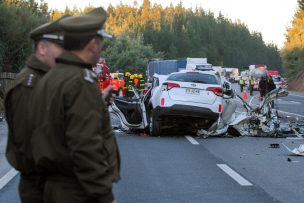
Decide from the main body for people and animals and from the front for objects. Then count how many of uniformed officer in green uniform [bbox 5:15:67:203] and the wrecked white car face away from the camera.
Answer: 1

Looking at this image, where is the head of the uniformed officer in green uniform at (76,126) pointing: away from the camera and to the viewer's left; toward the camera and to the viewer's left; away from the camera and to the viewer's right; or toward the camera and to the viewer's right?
away from the camera and to the viewer's right

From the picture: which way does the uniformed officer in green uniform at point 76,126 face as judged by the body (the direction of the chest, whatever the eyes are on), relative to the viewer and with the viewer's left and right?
facing away from the viewer and to the right of the viewer

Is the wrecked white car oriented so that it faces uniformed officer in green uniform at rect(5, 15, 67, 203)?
no

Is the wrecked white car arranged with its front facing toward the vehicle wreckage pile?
no

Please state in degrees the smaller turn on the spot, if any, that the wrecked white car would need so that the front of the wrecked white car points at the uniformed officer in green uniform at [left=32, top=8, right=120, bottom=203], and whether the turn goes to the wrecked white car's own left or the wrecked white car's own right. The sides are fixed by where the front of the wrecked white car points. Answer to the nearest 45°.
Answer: approximately 180°

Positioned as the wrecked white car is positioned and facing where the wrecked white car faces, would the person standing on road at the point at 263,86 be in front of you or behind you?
in front

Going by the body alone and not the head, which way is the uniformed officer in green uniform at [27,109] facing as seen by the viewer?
to the viewer's right

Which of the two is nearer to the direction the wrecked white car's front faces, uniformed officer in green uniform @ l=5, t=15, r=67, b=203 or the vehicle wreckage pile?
the vehicle wreckage pile

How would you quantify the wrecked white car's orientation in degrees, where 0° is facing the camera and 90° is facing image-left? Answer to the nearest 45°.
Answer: approximately 180°
